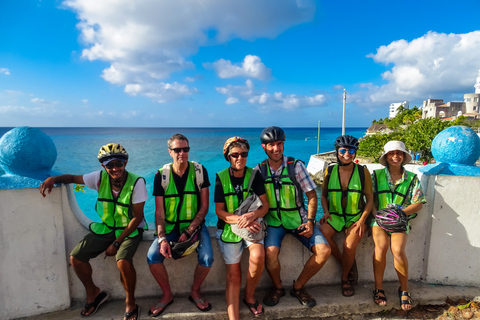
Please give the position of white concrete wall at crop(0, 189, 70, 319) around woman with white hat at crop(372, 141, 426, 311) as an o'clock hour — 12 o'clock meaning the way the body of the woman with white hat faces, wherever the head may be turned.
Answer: The white concrete wall is roughly at 2 o'clock from the woman with white hat.

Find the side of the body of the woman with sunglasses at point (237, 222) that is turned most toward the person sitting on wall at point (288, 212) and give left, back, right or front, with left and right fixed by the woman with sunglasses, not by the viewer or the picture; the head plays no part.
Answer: left

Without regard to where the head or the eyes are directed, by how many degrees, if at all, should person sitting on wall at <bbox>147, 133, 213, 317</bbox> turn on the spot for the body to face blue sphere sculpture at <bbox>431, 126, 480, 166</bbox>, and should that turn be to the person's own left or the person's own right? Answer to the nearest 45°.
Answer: approximately 90° to the person's own left

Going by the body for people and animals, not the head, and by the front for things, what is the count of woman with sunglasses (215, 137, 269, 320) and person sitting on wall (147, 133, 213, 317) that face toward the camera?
2

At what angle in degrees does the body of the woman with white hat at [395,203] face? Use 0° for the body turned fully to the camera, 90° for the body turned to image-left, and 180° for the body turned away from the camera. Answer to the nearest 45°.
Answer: approximately 0°

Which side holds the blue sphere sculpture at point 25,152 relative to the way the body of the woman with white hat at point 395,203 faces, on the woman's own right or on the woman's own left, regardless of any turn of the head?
on the woman's own right

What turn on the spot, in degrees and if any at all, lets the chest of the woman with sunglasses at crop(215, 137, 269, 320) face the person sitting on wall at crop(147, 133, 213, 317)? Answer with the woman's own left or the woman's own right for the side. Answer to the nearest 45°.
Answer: approximately 90° to the woman's own right
